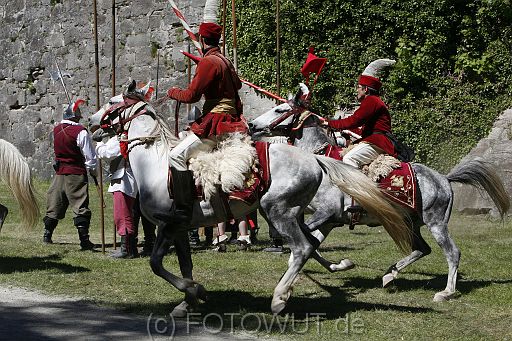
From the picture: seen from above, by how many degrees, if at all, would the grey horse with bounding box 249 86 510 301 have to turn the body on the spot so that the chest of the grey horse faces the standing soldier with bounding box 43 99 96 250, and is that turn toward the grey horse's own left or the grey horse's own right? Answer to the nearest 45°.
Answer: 0° — it already faces them

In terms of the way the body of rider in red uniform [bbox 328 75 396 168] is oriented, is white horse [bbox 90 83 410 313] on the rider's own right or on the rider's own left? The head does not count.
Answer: on the rider's own left

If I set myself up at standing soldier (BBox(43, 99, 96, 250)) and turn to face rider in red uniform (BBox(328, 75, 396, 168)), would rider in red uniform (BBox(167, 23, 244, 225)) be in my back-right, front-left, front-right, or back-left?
front-right

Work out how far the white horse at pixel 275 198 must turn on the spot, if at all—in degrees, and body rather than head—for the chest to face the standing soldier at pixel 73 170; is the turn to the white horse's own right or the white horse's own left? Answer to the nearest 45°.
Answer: approximately 45° to the white horse's own right

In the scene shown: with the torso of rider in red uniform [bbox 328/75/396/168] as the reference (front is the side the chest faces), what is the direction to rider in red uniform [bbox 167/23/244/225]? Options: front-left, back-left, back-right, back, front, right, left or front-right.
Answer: front-left

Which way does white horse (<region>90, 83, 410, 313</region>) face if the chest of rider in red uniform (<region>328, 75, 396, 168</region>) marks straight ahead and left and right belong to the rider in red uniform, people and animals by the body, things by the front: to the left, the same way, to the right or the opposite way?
the same way

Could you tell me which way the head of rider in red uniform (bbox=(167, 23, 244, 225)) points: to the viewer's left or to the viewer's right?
to the viewer's left

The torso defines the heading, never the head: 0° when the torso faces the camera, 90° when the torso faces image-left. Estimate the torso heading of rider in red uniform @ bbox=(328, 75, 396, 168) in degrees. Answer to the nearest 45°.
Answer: approximately 90°

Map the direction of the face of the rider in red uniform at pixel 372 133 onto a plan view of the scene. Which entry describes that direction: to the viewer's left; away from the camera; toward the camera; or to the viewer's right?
to the viewer's left

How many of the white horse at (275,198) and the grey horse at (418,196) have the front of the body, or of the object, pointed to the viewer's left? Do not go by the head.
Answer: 2

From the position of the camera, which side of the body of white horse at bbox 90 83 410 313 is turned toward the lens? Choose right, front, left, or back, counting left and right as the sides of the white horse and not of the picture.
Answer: left

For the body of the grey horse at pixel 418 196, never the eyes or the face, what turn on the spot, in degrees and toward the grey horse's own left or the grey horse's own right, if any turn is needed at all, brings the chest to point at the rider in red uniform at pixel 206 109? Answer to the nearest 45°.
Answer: approximately 45° to the grey horse's own left

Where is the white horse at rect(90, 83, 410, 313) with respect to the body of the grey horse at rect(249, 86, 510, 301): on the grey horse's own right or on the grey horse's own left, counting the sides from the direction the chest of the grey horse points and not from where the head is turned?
on the grey horse's own left

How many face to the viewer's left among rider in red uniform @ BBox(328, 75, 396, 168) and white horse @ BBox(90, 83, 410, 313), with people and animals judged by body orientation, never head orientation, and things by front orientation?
2

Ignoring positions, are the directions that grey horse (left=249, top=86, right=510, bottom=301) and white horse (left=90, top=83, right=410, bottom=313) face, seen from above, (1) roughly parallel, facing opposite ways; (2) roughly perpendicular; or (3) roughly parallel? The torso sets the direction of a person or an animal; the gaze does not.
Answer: roughly parallel

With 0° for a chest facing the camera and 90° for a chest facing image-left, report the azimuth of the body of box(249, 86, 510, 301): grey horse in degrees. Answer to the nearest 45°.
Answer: approximately 90°
